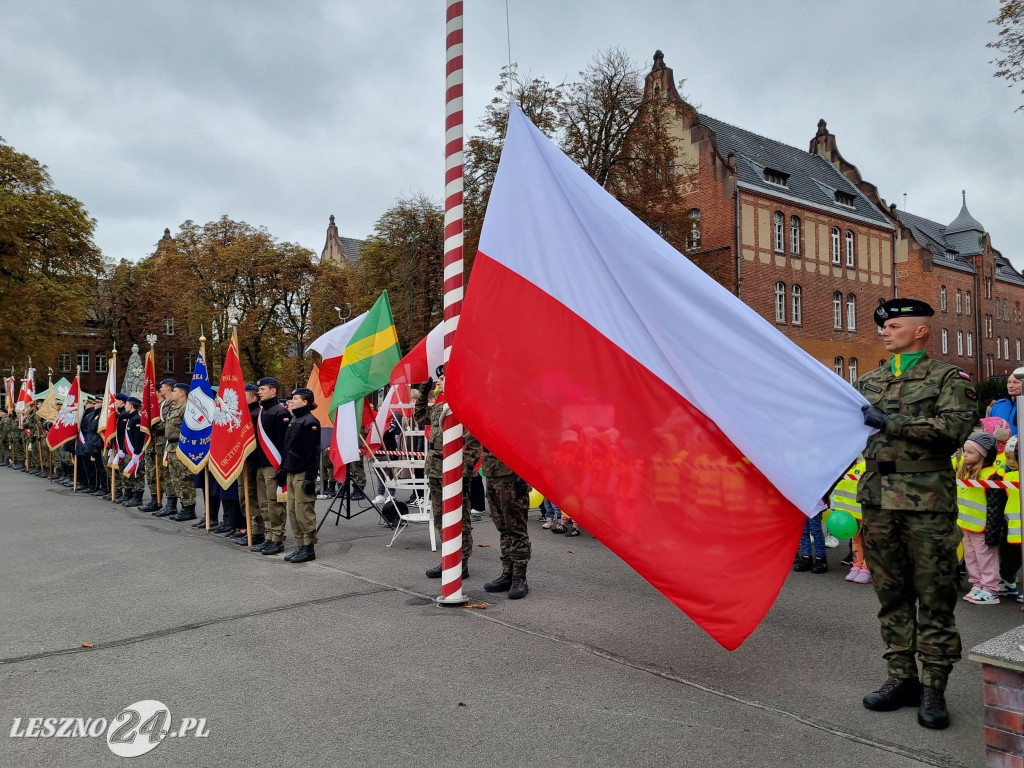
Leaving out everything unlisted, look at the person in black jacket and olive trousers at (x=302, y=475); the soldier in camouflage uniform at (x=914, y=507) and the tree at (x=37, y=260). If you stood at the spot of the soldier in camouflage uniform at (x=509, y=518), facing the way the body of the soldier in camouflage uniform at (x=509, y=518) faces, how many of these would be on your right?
2

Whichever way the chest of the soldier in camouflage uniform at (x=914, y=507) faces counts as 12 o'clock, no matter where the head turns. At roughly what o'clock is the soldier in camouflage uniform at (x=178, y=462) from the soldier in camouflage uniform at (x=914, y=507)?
the soldier in camouflage uniform at (x=178, y=462) is roughly at 2 o'clock from the soldier in camouflage uniform at (x=914, y=507).

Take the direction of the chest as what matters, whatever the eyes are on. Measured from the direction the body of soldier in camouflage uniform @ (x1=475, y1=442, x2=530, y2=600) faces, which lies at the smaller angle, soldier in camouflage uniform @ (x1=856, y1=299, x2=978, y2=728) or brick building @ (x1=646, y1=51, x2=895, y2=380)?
the soldier in camouflage uniform

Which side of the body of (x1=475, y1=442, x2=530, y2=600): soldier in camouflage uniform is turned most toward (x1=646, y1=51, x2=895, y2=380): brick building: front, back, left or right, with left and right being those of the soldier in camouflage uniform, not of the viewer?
back

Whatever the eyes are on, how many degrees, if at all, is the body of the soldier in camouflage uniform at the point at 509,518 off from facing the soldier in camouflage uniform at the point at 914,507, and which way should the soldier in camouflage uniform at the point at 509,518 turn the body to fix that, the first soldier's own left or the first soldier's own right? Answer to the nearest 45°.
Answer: approximately 90° to the first soldier's own left

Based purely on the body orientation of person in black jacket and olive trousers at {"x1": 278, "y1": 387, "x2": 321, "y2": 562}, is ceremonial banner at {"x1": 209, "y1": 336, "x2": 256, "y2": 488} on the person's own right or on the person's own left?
on the person's own right

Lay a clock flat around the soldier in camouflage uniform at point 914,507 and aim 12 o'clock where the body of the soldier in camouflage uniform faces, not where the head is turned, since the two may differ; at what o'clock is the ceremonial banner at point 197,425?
The ceremonial banner is roughly at 2 o'clock from the soldier in camouflage uniform.

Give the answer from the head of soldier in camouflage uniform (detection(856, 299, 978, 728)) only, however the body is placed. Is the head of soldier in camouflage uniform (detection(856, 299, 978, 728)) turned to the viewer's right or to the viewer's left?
to the viewer's left
